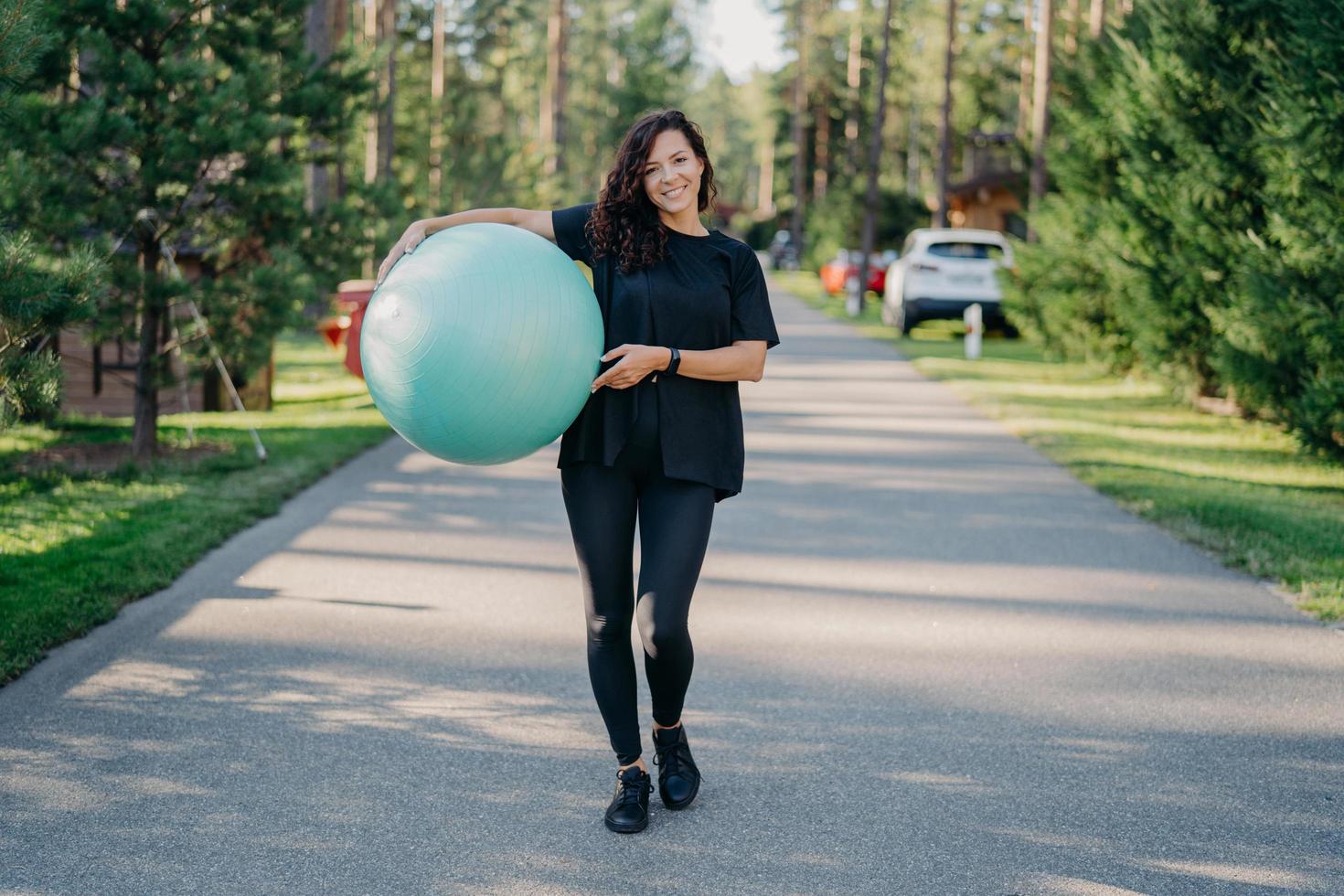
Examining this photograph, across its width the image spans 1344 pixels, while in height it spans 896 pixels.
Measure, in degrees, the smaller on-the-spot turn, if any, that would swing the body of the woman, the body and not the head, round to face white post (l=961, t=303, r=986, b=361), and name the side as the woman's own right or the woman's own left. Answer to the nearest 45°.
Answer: approximately 180°

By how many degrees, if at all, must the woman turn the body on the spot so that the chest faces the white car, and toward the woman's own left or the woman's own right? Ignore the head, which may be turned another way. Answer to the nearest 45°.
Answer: approximately 180°

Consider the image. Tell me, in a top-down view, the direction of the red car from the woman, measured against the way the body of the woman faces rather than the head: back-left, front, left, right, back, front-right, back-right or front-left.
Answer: back

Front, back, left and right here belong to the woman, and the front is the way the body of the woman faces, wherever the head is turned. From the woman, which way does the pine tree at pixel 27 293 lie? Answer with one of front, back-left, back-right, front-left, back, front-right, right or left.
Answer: back-right

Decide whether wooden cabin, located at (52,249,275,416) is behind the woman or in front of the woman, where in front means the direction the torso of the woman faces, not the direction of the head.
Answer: behind

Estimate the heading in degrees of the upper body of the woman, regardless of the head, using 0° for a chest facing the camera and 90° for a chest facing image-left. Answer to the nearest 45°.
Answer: approximately 0°
